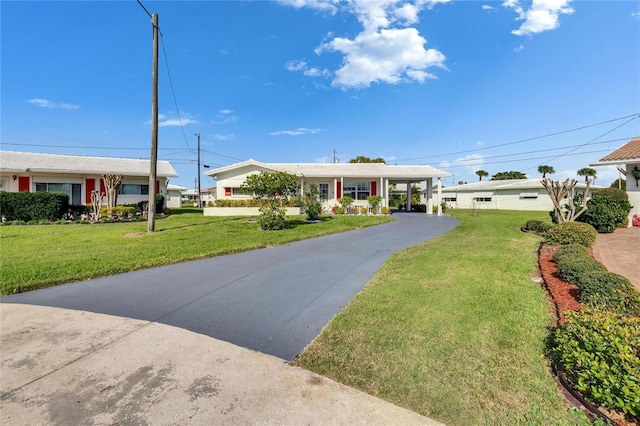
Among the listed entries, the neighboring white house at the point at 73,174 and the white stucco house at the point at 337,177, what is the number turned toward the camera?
2

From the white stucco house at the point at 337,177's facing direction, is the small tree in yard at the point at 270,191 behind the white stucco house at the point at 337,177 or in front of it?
in front

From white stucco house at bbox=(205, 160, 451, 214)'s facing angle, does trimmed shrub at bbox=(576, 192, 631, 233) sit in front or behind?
in front

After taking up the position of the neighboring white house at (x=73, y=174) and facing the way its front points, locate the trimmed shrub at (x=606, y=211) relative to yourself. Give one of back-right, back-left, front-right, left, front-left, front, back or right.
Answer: front-left

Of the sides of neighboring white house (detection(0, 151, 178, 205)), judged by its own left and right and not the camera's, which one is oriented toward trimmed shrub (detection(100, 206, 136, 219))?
front

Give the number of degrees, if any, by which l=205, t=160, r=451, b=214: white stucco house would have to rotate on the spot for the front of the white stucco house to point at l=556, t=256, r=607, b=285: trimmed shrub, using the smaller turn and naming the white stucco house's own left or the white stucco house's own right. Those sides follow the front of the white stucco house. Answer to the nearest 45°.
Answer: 0° — it already faces it

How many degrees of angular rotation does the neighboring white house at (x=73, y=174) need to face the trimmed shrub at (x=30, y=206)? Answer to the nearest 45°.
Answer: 0° — it already faces it

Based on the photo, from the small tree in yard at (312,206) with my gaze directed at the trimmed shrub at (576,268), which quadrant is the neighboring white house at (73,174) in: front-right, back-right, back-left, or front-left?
back-right

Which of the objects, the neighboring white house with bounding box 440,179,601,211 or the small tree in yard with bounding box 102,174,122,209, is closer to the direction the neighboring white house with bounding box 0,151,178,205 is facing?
the small tree in yard
